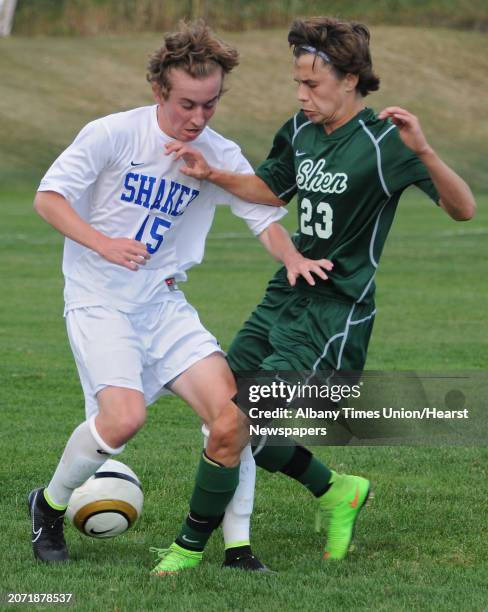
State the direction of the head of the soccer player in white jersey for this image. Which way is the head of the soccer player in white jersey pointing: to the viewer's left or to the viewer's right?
to the viewer's right

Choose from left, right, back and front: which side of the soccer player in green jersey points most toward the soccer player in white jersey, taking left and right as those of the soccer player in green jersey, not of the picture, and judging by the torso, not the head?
front

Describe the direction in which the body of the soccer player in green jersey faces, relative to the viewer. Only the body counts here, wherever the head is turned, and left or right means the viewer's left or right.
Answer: facing the viewer and to the left of the viewer
